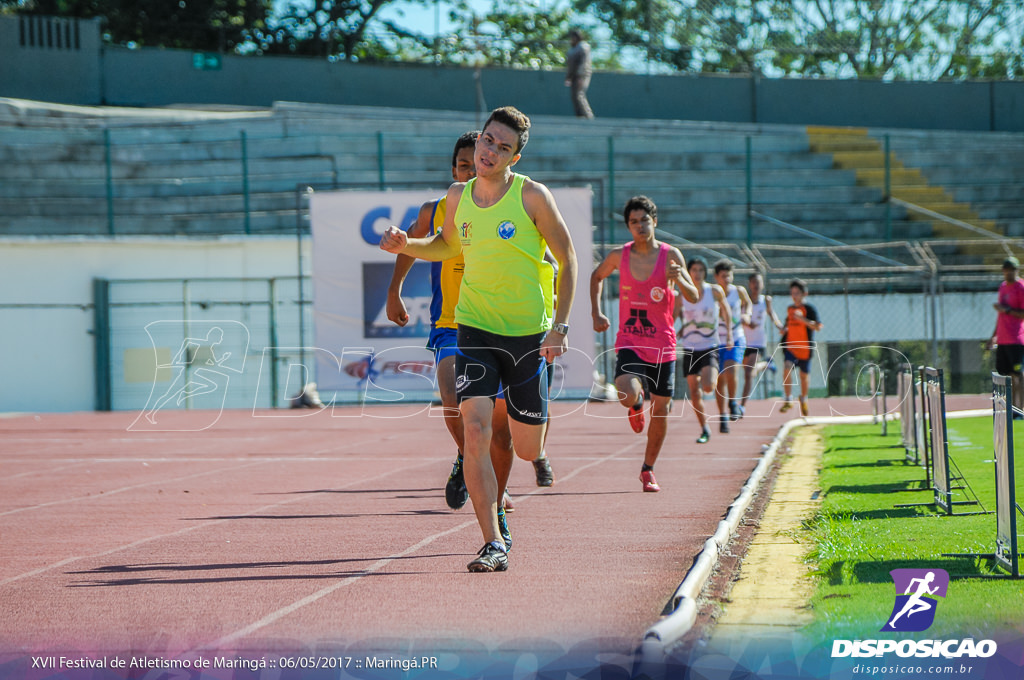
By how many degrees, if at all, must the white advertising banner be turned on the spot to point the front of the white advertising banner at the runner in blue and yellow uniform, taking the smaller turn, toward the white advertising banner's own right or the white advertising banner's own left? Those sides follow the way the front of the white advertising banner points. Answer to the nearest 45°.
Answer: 0° — it already faces them

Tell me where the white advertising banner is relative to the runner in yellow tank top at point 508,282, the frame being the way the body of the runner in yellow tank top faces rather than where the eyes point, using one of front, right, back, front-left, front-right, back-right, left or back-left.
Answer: back

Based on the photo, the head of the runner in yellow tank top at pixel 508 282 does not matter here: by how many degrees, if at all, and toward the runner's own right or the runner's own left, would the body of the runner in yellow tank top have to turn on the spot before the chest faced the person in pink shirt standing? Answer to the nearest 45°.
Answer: approximately 135° to the runner's own left

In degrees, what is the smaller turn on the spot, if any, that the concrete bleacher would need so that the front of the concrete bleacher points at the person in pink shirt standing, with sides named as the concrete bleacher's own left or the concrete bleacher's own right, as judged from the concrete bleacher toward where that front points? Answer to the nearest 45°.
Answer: approximately 45° to the concrete bleacher's own left

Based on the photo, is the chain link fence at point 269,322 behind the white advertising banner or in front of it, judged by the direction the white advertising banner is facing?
behind

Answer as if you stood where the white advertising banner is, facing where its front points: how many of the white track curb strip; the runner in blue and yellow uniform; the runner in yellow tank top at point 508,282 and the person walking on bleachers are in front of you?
3

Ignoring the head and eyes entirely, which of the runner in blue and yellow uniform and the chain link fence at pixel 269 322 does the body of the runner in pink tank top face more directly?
the runner in blue and yellow uniform

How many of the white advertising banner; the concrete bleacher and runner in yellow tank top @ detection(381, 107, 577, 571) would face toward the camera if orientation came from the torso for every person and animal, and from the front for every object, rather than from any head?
3

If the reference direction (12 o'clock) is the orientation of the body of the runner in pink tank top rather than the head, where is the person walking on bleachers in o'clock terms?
The person walking on bleachers is roughly at 6 o'clock from the runner in pink tank top.

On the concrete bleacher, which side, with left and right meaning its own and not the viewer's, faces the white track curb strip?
front
